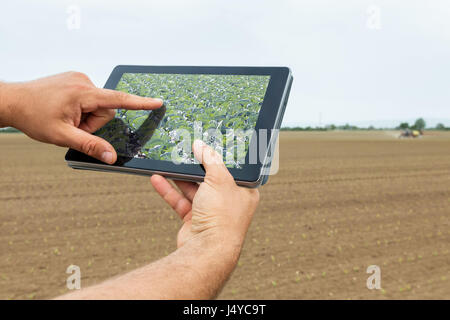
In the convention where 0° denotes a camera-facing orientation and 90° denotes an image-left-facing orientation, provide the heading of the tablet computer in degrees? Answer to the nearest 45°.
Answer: approximately 45°
